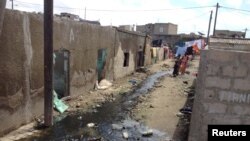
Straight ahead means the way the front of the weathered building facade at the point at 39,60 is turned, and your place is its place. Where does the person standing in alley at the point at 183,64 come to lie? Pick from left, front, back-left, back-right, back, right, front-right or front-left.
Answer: left

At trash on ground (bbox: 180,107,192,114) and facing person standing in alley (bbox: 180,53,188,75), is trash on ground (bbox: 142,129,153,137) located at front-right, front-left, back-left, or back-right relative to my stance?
back-left

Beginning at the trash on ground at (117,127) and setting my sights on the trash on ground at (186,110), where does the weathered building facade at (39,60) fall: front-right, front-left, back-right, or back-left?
back-left

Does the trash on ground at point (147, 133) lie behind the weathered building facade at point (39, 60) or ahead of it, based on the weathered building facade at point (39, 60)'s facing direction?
ahead

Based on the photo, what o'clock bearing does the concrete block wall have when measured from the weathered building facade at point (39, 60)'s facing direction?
The concrete block wall is roughly at 12 o'clock from the weathered building facade.

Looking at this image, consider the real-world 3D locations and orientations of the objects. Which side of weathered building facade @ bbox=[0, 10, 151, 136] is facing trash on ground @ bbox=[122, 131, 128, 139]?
front

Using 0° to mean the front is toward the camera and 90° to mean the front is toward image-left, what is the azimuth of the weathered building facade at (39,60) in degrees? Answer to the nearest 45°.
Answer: approximately 315°
